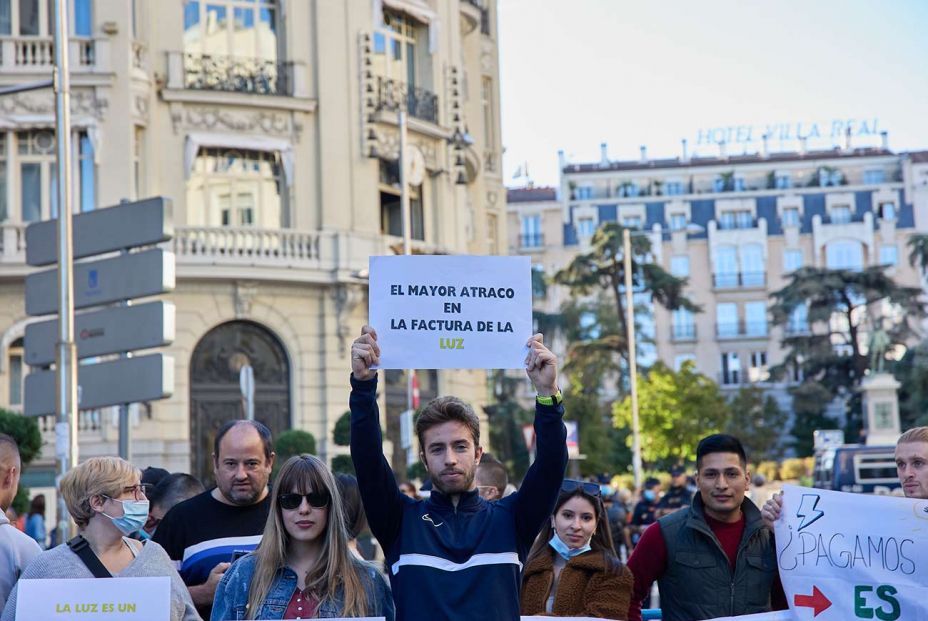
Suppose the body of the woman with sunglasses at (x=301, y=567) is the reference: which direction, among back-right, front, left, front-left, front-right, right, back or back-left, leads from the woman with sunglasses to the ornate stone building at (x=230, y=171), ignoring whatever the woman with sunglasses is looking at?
back

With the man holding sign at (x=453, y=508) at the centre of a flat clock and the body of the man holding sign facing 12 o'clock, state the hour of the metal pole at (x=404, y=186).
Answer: The metal pole is roughly at 6 o'clock from the man holding sign.

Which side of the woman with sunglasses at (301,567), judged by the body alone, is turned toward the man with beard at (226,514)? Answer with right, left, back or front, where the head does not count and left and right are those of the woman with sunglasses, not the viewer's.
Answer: back

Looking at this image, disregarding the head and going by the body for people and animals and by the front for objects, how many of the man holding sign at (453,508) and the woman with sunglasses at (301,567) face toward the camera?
2

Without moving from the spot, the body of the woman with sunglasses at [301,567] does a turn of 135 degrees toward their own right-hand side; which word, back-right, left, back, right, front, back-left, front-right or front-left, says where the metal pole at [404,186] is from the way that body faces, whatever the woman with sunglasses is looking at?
front-right

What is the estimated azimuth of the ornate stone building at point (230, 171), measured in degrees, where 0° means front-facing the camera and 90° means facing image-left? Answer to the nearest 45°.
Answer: approximately 0°

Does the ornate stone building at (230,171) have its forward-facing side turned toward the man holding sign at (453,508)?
yes

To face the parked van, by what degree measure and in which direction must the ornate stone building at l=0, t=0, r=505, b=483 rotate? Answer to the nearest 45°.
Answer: approximately 45° to its left

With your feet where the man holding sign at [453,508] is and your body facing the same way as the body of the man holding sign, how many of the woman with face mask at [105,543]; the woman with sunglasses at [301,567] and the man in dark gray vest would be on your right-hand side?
2

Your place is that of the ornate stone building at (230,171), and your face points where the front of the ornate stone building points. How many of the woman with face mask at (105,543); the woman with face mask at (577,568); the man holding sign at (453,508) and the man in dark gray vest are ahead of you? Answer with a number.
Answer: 4

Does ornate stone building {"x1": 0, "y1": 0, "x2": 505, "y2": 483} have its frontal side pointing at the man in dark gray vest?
yes

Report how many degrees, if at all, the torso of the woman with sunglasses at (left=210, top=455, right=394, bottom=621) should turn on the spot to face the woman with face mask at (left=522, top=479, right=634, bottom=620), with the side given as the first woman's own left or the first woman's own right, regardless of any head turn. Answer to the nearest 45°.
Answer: approximately 135° to the first woman's own left
